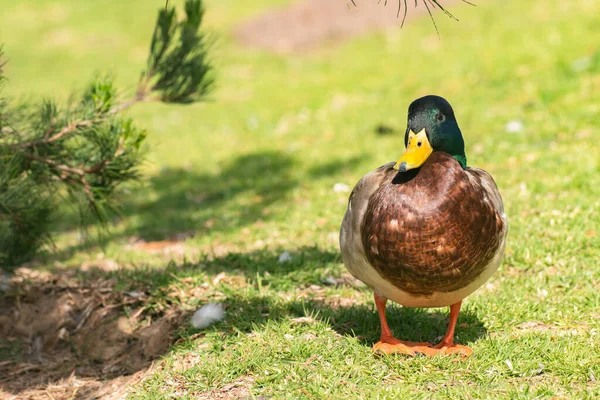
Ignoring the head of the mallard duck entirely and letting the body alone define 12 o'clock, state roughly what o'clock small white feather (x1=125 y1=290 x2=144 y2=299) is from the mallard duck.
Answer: The small white feather is roughly at 4 o'clock from the mallard duck.

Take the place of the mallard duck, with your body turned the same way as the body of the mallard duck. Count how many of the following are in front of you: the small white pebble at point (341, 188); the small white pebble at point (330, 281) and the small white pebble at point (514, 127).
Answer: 0

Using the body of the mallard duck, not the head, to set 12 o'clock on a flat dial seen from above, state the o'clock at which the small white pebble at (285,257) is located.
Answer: The small white pebble is roughly at 5 o'clock from the mallard duck.

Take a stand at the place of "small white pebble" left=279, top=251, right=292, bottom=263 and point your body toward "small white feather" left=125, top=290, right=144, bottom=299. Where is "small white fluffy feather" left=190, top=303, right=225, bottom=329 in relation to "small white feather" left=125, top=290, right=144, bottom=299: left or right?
left

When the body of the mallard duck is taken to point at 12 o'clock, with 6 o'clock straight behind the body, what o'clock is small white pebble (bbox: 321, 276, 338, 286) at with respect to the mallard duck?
The small white pebble is roughly at 5 o'clock from the mallard duck.

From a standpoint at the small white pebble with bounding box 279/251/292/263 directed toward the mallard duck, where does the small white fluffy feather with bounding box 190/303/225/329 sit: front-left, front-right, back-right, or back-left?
front-right

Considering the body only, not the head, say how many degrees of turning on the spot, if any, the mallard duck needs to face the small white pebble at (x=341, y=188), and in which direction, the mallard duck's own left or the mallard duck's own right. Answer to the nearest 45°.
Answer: approximately 180°

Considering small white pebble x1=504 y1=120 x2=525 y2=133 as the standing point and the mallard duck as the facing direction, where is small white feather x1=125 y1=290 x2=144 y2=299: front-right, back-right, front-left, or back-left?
front-right

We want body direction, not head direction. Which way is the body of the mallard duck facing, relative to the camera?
toward the camera

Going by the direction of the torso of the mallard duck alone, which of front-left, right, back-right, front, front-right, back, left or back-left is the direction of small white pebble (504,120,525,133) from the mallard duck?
back
